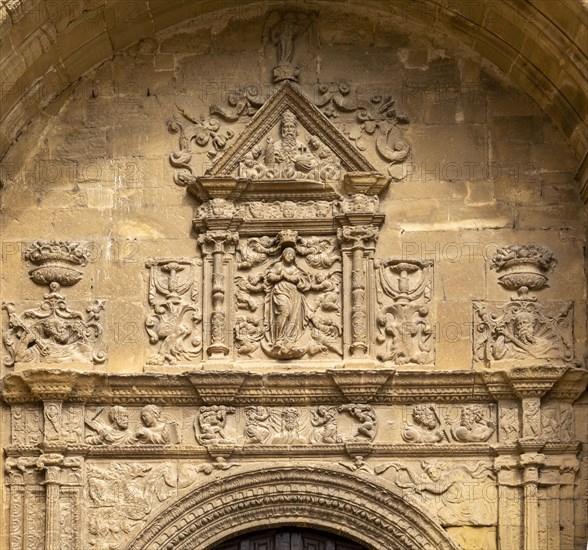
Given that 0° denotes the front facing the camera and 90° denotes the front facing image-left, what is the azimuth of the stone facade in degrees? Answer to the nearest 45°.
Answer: approximately 0°
